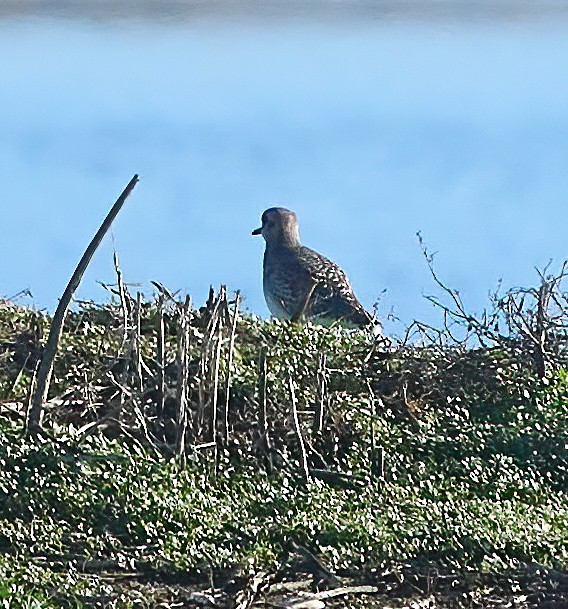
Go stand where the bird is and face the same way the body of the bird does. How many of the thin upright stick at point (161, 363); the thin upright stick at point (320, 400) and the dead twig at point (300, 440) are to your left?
3

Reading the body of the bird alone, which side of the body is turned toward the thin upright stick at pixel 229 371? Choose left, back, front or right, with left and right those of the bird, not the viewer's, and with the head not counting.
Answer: left

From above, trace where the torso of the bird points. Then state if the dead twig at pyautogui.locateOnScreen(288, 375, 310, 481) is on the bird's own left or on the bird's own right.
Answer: on the bird's own left

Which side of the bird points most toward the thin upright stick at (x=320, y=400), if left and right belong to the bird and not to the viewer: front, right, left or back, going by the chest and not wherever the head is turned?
left

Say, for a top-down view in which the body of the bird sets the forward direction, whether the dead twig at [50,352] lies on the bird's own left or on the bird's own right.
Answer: on the bird's own left

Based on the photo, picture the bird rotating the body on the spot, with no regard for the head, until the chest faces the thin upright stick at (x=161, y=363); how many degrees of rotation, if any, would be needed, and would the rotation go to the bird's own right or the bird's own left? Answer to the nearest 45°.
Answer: approximately 90° to the bird's own left

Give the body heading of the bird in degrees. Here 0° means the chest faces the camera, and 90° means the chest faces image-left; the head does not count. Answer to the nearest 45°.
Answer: approximately 90°

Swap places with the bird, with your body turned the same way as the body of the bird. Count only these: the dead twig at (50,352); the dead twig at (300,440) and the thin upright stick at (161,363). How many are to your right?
0
